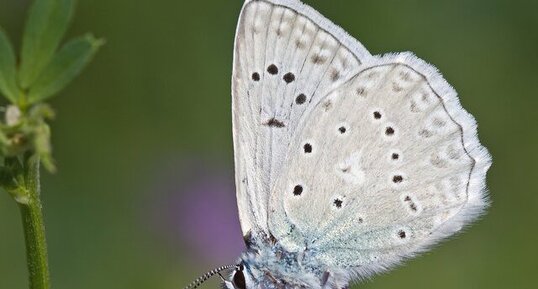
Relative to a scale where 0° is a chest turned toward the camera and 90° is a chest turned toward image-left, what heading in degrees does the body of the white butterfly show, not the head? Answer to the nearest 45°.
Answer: approximately 90°
